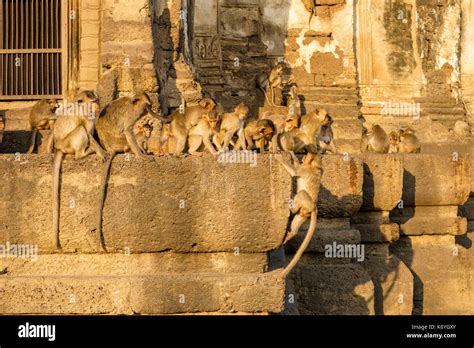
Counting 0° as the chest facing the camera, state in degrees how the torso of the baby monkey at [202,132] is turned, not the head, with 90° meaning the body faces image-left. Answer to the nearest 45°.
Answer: approximately 315°

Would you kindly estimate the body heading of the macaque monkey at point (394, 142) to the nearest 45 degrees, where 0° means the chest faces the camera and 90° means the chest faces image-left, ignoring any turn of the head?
approximately 0°
